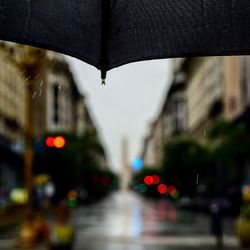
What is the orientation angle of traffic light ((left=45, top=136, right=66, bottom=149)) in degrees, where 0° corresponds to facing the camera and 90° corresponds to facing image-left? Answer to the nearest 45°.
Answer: approximately 0°

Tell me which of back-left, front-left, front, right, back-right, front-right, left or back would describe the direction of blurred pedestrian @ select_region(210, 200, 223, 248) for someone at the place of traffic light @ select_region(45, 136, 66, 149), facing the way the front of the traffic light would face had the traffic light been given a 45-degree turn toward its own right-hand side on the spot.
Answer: back-left
